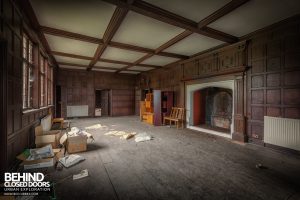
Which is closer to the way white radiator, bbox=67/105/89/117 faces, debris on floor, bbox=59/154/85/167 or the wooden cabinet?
the debris on floor

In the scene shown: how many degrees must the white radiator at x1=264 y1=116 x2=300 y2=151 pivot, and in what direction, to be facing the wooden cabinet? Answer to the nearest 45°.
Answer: approximately 45° to its right

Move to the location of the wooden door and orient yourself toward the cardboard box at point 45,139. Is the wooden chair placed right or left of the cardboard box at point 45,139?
left

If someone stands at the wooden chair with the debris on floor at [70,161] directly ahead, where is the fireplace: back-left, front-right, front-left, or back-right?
back-left

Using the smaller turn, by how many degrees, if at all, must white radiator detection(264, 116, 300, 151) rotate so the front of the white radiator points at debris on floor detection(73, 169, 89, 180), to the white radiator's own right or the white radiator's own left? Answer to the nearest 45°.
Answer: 0° — it already faces it

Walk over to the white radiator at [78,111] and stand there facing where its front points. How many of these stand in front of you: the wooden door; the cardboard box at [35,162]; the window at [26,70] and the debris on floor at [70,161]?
3

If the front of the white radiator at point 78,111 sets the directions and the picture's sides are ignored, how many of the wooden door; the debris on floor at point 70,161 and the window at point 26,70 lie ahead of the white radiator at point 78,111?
2

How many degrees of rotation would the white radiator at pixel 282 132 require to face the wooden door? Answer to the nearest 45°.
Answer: approximately 45° to its right

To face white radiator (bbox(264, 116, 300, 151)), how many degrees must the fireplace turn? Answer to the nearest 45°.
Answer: approximately 90° to its left
